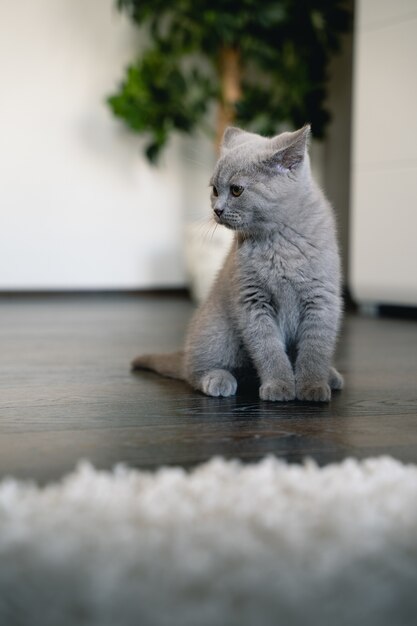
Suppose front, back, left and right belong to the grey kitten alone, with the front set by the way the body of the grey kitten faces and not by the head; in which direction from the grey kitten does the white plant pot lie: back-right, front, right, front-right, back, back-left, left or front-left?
back-left

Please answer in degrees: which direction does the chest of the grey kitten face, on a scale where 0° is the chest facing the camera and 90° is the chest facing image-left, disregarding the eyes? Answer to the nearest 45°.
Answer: approximately 315°

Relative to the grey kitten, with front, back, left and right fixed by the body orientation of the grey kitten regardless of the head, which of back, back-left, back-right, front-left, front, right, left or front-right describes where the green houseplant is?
back-left
